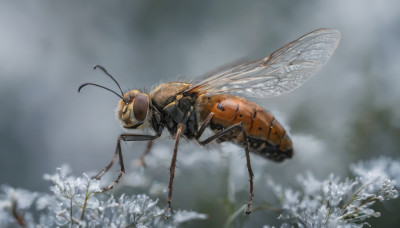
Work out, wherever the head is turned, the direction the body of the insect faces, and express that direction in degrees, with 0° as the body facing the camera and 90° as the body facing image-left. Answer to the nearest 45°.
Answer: approximately 90°
